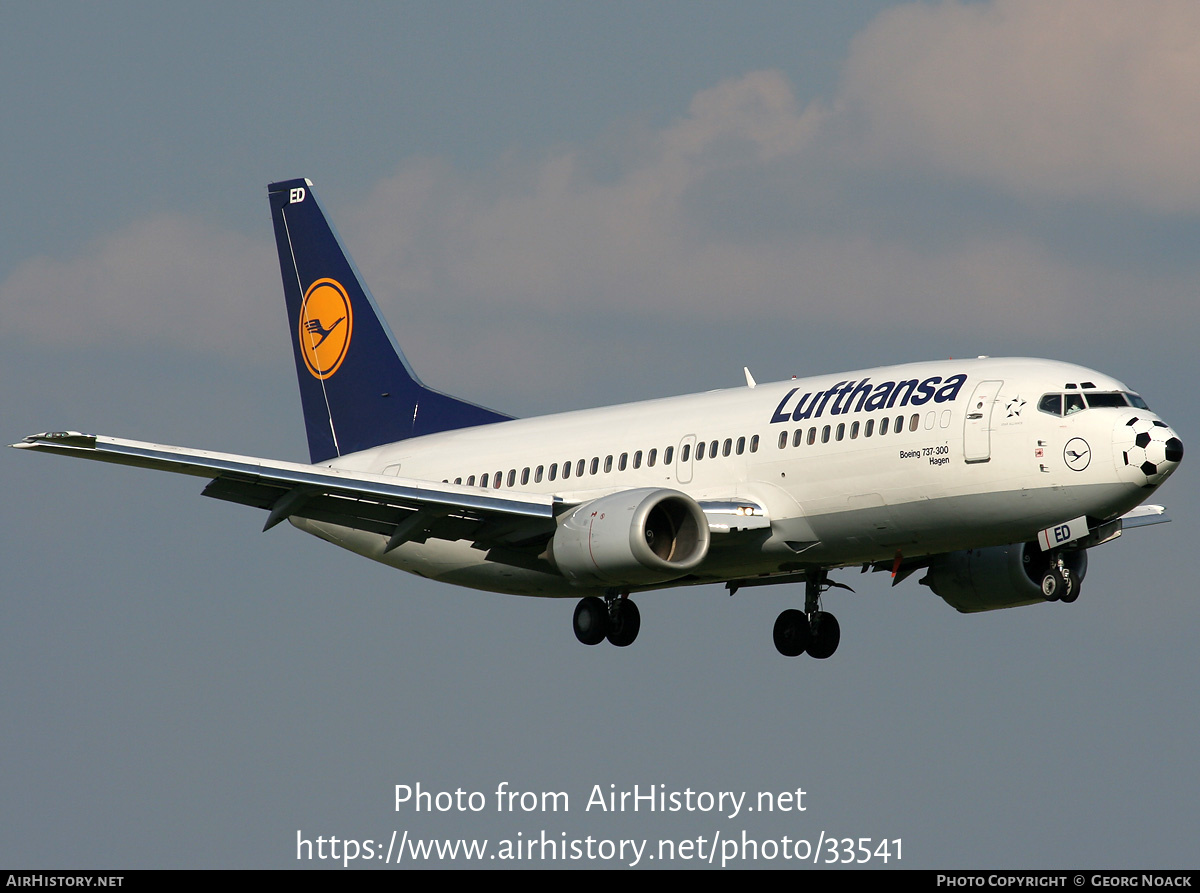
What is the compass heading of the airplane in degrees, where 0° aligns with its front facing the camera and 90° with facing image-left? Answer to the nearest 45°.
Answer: approximately 315°
